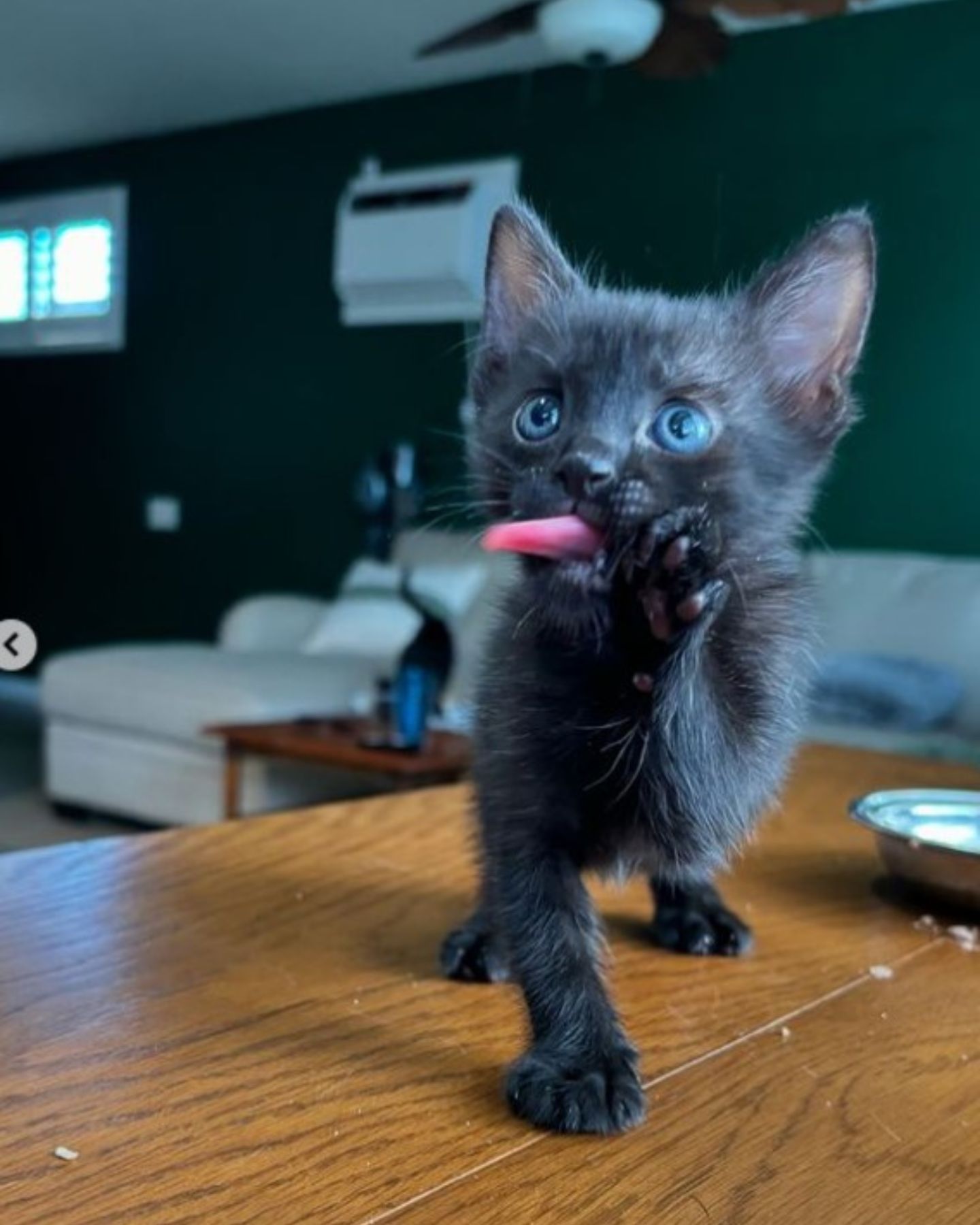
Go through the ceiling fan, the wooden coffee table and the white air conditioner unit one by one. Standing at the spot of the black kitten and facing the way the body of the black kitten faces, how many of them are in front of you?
0

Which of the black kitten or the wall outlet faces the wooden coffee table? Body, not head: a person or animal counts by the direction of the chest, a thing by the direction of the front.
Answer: the wall outlet

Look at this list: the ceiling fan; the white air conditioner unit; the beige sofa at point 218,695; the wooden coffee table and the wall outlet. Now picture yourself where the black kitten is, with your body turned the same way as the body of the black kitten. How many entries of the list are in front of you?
0

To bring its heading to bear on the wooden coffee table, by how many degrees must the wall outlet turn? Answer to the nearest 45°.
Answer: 0° — it already faces it

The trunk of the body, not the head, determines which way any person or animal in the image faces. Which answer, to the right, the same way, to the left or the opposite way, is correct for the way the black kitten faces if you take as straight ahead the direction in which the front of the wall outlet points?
the same way

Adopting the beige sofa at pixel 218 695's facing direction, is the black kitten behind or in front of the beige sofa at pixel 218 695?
in front

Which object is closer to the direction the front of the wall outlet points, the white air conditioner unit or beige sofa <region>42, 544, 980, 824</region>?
the beige sofa

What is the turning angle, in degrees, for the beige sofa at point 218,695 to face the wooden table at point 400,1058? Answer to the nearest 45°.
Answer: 0° — it already faces it

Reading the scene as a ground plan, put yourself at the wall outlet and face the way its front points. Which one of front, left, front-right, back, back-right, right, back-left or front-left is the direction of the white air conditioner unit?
front-left

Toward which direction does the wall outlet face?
toward the camera

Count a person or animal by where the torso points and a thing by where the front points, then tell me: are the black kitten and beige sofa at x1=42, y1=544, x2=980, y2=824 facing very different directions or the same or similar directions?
same or similar directions

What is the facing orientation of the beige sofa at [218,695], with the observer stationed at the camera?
facing the viewer

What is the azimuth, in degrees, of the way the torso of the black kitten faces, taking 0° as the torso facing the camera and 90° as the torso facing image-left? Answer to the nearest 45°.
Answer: approximately 0°

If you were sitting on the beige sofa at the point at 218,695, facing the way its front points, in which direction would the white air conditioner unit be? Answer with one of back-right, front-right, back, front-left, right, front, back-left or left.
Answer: back

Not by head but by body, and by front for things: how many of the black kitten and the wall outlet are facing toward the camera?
2

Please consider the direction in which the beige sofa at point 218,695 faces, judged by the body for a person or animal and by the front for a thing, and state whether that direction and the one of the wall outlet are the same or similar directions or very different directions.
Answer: same or similar directions

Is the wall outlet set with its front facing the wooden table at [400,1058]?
yes
